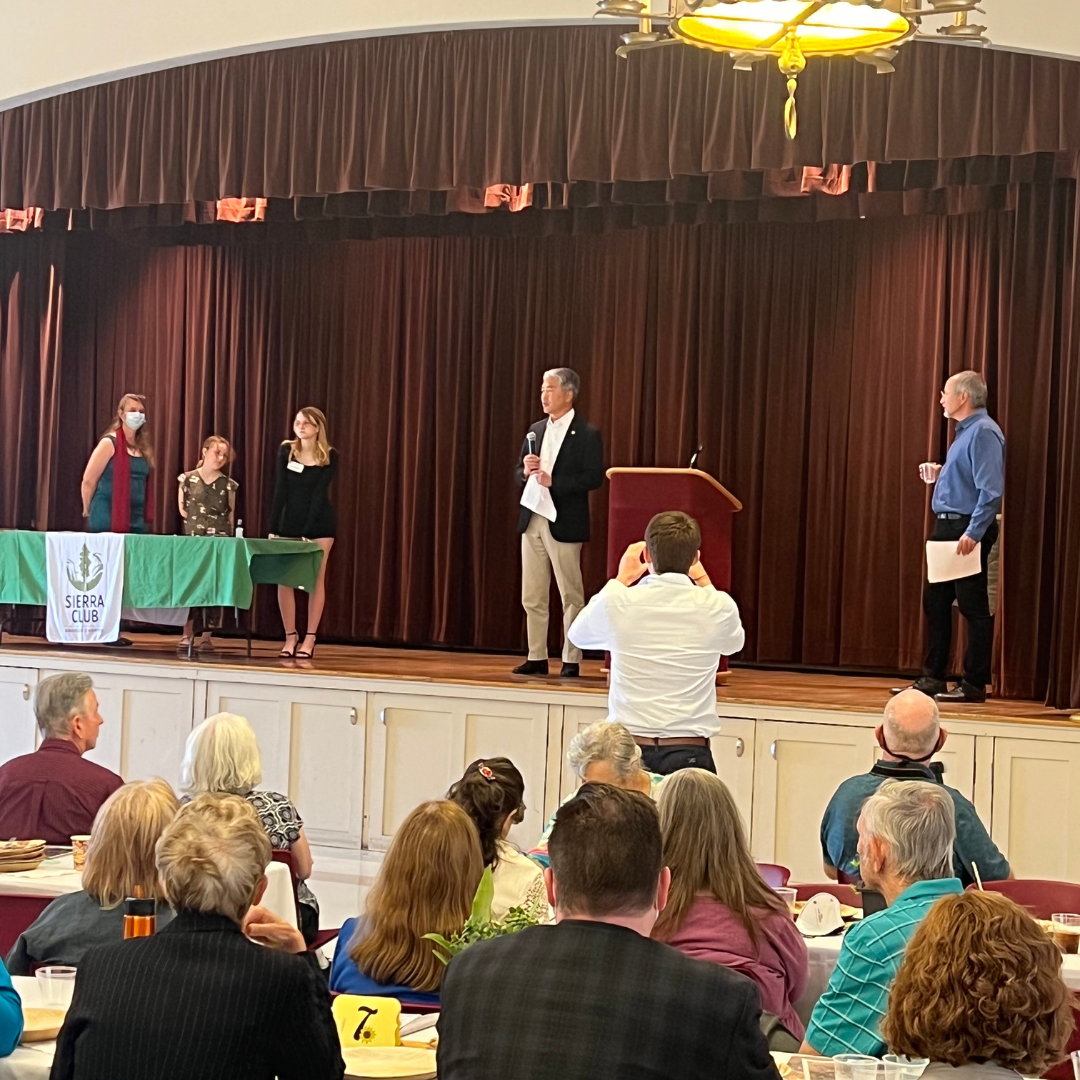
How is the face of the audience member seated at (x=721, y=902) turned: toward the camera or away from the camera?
away from the camera

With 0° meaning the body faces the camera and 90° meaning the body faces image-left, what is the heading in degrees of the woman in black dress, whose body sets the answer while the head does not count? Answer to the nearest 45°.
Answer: approximately 45°

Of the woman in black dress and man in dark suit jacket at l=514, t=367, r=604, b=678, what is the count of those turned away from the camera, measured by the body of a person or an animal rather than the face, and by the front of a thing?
0

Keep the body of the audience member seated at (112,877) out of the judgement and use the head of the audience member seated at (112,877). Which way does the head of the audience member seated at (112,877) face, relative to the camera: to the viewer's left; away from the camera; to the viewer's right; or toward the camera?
away from the camera

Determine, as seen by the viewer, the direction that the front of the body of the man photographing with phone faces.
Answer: away from the camera

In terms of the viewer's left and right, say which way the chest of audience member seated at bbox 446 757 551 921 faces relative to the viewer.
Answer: facing away from the viewer and to the right of the viewer

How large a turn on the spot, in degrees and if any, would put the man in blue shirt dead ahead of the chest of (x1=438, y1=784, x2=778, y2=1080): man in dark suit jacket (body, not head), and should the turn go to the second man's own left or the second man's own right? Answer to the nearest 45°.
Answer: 0° — they already face them

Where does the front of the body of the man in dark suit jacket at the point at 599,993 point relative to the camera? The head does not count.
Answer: away from the camera

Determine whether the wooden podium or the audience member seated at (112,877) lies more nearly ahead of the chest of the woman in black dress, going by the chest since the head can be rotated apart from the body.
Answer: the audience member seated

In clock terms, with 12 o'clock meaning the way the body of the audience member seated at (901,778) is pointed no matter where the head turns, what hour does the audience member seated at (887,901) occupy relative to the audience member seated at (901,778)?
the audience member seated at (887,901) is roughly at 6 o'clock from the audience member seated at (901,778).

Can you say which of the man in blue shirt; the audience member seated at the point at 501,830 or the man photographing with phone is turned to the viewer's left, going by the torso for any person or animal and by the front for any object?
the man in blue shirt

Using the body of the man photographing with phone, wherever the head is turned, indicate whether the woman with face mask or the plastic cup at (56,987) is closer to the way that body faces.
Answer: the woman with face mask

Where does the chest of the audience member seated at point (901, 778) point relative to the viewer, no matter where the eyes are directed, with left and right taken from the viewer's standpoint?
facing away from the viewer

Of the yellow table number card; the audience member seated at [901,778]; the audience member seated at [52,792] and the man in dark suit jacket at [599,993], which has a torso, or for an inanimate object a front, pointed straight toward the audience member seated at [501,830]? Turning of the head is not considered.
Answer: the man in dark suit jacket

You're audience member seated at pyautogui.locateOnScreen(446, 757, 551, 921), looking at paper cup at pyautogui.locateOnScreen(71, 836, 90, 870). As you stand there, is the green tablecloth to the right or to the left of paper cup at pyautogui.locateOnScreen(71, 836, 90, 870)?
right

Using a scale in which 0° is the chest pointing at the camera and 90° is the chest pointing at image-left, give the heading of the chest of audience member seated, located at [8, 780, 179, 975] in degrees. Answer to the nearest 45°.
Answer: approximately 225°

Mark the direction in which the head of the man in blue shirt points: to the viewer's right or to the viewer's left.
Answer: to the viewer's left

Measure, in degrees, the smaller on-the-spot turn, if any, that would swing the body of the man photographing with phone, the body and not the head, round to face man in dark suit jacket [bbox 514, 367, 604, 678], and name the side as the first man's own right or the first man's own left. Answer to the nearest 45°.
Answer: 0° — they already face them
